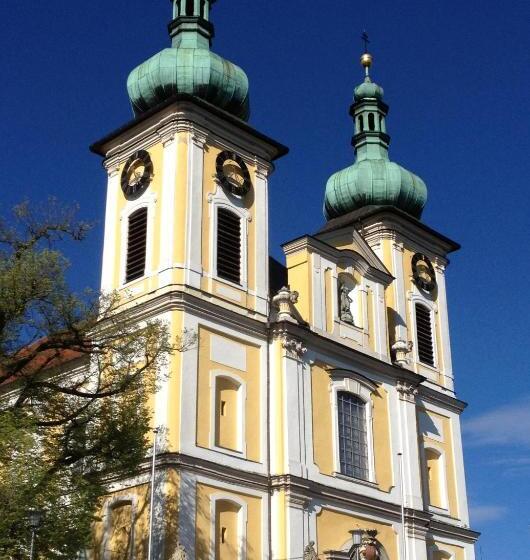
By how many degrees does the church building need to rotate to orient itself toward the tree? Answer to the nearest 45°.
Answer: approximately 90° to its right

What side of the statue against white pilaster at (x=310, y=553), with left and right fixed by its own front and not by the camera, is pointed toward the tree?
right

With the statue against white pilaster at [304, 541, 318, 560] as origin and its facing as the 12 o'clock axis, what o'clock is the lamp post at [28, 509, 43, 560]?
The lamp post is roughly at 3 o'clock from the statue against white pilaster.

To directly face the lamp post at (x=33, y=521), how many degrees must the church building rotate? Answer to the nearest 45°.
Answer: approximately 90° to its right
